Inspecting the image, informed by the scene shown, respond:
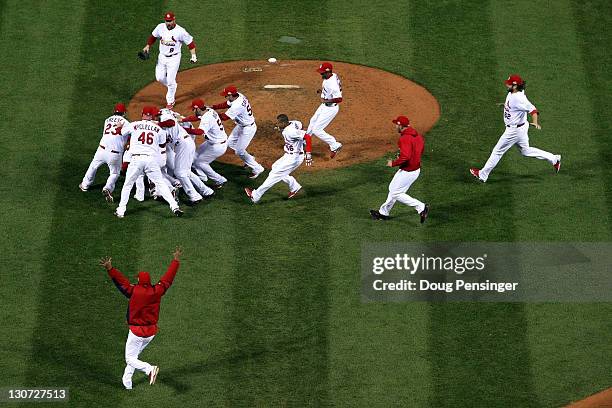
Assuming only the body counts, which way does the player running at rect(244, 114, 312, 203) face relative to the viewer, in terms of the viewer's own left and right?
facing to the left of the viewer

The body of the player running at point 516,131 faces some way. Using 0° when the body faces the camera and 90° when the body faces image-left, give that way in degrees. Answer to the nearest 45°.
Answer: approximately 90°

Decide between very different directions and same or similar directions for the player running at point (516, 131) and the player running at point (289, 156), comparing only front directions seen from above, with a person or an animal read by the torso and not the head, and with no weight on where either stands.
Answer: same or similar directions

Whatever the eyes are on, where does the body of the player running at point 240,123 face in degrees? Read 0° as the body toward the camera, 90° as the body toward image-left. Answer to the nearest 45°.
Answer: approximately 90°

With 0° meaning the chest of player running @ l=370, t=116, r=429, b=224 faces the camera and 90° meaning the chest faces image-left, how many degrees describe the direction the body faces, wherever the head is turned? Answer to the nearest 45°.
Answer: approximately 90°

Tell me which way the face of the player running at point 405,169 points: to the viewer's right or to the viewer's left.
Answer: to the viewer's left

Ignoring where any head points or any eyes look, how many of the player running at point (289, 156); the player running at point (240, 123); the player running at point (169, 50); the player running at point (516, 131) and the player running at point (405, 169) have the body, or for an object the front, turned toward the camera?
1

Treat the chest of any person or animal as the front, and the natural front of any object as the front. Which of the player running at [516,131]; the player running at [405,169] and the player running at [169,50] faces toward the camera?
the player running at [169,50]

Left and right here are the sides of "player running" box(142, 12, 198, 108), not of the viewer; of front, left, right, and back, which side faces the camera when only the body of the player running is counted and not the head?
front

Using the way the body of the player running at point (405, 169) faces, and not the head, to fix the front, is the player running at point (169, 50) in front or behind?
in front

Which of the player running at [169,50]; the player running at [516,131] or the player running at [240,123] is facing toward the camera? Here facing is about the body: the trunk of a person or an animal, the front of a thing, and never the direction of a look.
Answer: the player running at [169,50]

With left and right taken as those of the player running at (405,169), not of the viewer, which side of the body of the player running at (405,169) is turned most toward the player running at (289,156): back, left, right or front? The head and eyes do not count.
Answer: front

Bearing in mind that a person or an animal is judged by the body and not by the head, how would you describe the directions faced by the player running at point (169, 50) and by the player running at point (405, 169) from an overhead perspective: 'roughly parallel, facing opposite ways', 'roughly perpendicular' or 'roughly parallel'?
roughly perpendicular

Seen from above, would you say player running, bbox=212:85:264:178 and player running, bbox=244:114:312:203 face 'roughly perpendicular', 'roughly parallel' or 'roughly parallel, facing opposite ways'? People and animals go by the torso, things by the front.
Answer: roughly parallel

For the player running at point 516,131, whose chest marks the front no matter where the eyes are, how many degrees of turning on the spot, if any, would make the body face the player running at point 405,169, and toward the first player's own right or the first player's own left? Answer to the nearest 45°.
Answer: approximately 45° to the first player's own left
